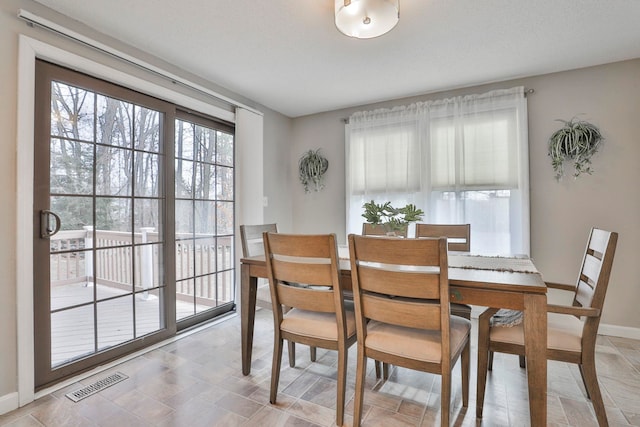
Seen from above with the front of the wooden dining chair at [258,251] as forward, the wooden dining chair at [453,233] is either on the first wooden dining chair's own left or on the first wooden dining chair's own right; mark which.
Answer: on the first wooden dining chair's own left

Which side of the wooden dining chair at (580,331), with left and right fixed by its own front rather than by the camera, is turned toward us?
left

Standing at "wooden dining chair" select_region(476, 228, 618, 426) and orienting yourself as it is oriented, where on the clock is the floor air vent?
The floor air vent is roughly at 11 o'clock from the wooden dining chair.

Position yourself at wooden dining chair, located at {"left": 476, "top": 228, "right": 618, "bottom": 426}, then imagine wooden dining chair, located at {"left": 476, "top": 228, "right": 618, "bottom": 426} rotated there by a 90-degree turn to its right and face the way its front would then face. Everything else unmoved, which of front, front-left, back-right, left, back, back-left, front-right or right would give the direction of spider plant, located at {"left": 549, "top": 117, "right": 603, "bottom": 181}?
front

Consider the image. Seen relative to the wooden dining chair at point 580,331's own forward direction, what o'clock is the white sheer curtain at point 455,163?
The white sheer curtain is roughly at 2 o'clock from the wooden dining chair.

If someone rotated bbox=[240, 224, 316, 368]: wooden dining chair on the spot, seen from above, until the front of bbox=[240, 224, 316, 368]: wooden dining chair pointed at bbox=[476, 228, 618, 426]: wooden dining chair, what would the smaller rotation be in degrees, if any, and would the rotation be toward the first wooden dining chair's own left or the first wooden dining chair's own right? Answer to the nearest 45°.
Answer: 0° — it already faces it

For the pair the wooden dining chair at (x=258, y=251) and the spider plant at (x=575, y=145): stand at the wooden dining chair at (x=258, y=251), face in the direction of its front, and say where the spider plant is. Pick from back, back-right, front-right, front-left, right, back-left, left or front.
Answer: front-left

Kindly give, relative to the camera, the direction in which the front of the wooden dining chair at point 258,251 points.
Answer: facing the viewer and to the right of the viewer

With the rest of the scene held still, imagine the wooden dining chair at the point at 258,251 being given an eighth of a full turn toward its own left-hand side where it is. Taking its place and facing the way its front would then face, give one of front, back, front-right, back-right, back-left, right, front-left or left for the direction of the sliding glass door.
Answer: back

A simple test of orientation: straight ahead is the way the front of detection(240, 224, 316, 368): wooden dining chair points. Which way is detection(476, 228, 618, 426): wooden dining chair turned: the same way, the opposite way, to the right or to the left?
the opposite way

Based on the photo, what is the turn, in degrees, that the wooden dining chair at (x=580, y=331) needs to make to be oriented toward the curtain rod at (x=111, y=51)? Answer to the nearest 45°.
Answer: approximately 45° to its left
